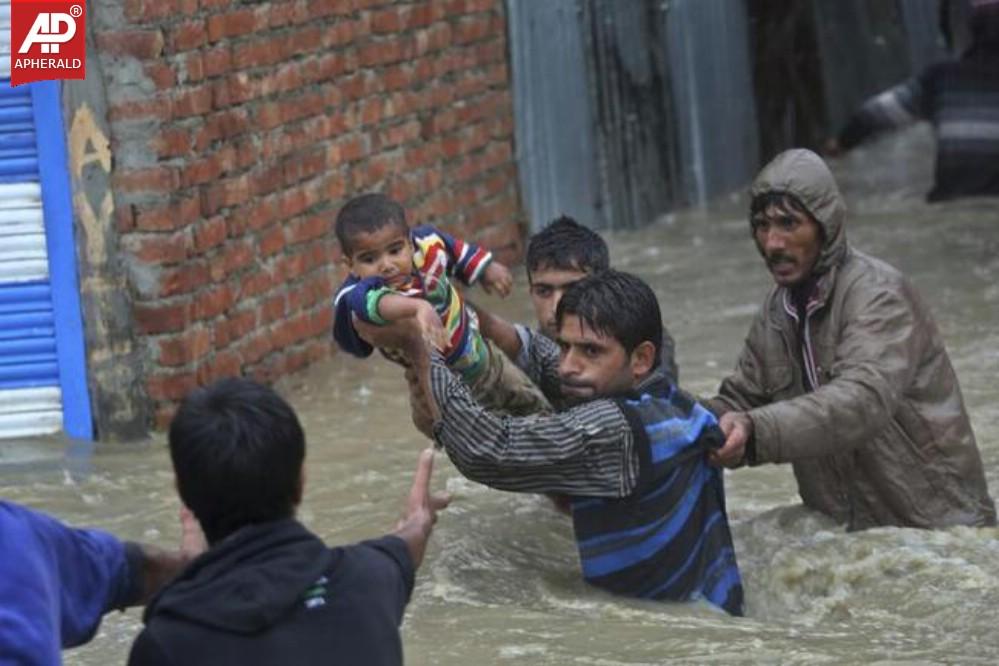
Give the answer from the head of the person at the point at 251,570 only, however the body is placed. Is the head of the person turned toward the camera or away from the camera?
away from the camera

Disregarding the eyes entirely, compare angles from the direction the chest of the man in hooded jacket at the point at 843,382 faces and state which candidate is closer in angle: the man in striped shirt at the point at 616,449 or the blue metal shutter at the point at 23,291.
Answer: the man in striped shirt

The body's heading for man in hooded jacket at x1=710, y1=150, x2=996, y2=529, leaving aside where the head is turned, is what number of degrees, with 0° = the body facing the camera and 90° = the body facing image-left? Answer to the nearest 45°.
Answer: approximately 45°

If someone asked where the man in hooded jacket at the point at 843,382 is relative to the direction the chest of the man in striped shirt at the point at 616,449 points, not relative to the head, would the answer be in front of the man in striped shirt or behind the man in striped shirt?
behind

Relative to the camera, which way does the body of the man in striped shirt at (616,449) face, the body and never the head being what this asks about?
to the viewer's left

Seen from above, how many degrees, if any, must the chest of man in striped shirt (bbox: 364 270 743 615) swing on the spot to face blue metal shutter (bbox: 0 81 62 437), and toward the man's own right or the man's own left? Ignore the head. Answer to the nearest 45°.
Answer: approximately 45° to the man's own right
